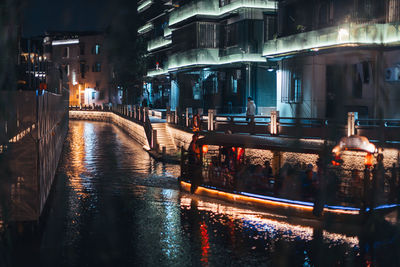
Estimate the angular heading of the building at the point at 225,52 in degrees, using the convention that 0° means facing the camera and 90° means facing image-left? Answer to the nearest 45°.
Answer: approximately 45°

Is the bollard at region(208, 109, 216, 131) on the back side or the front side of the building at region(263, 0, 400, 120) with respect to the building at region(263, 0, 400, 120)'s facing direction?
on the front side

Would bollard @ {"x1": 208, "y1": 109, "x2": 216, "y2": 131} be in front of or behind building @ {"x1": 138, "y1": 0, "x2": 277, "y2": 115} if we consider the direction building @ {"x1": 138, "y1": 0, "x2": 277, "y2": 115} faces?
in front

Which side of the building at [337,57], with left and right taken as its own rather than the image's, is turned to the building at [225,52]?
right

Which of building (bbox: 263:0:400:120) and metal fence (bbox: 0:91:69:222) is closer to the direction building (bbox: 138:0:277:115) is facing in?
the metal fence
